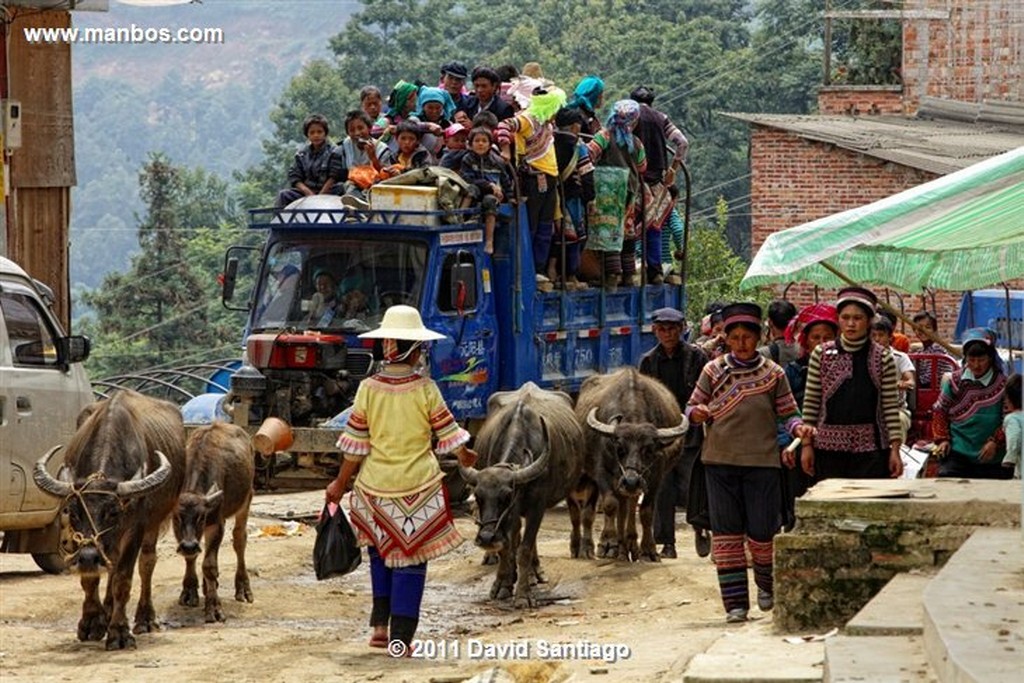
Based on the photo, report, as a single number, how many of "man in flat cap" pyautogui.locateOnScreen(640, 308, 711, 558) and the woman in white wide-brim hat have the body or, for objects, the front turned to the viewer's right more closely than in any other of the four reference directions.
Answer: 0

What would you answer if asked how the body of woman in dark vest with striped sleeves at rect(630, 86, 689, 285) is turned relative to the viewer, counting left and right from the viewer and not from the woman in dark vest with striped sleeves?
facing away from the viewer and to the left of the viewer

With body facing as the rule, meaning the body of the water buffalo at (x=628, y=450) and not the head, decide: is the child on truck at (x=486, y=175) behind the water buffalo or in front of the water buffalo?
behind

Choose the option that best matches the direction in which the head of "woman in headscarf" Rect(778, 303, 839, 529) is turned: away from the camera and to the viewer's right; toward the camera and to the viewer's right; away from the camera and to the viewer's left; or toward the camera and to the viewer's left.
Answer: toward the camera and to the viewer's left

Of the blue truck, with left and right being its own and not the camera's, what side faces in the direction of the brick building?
back

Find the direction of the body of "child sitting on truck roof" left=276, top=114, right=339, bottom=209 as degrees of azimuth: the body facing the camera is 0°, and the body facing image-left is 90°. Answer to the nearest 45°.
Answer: approximately 0°

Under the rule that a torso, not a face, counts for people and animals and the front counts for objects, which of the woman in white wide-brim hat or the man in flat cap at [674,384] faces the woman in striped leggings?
the man in flat cap

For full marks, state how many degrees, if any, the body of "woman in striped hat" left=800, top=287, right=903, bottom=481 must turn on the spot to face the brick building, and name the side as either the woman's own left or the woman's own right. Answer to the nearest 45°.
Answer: approximately 180°

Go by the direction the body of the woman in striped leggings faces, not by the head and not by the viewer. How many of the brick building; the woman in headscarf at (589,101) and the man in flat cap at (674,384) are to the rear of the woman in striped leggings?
3

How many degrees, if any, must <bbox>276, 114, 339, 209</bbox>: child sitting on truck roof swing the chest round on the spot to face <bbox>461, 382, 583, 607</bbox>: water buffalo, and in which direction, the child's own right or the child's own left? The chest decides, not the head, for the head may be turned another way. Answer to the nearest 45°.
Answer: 0° — they already face it

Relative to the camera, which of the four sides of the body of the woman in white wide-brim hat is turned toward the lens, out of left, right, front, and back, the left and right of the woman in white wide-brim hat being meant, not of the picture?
back
